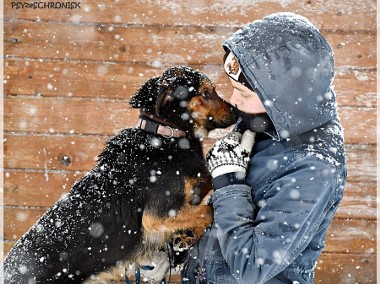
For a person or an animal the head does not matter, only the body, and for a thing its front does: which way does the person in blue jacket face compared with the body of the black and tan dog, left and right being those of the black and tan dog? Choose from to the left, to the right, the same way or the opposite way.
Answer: the opposite way

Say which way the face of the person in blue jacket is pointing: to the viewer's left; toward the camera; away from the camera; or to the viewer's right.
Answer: to the viewer's left

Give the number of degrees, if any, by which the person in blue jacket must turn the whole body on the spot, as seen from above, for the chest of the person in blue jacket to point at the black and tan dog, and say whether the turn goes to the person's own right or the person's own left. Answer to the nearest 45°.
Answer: approximately 45° to the person's own right

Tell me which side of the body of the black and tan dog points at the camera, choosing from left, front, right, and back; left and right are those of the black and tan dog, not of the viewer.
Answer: right

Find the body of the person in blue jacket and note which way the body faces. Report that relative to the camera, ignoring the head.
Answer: to the viewer's left

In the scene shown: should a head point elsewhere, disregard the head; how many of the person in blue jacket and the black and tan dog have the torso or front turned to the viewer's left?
1

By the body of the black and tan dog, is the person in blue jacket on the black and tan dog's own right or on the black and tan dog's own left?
on the black and tan dog's own right
